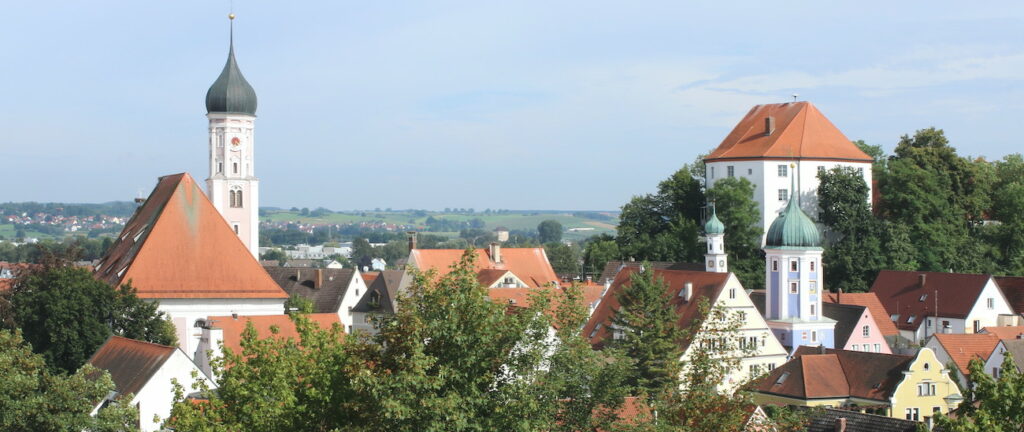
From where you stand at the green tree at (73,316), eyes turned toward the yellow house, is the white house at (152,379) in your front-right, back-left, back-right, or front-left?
front-right

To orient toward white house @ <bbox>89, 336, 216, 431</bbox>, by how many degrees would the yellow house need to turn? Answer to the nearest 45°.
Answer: approximately 90° to its right

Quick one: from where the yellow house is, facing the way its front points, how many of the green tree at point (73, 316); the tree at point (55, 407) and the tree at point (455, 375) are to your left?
0

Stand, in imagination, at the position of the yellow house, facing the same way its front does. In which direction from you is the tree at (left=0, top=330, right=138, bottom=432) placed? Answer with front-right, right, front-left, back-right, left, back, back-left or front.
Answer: right

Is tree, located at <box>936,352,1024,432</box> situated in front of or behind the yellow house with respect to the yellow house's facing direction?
in front

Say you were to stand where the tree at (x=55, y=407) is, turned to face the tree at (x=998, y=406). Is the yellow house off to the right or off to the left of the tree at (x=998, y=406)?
left

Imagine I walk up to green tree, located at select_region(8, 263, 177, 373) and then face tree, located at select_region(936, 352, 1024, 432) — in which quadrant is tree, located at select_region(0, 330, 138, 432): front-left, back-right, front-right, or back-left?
front-right

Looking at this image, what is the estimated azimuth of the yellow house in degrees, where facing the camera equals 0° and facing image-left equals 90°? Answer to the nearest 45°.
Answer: approximately 315°

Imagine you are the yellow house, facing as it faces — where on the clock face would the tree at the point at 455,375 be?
The tree is roughly at 2 o'clock from the yellow house.
